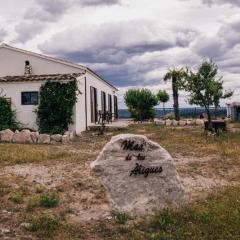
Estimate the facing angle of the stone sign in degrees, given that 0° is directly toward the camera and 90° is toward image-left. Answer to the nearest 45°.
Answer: approximately 0°

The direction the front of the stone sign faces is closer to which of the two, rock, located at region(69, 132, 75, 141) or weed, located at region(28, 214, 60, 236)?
the weed

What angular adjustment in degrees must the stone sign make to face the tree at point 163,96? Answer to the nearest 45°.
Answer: approximately 180°

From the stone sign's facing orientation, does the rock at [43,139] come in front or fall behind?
behind

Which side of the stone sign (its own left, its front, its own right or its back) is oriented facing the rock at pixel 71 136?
back

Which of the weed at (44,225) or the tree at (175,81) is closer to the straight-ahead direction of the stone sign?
the weed

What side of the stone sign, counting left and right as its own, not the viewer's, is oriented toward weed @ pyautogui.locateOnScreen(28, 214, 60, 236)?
right

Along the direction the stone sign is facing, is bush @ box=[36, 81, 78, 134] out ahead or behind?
behind

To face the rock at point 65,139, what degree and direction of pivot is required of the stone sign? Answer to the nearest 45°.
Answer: approximately 180°

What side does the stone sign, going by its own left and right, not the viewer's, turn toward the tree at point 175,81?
back

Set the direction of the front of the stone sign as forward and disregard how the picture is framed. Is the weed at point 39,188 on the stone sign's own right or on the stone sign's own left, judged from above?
on the stone sign's own right

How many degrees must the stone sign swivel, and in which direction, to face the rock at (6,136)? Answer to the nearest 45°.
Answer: approximately 135° to its right

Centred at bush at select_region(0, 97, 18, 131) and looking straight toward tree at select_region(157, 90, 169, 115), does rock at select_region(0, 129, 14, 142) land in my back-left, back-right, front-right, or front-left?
back-right

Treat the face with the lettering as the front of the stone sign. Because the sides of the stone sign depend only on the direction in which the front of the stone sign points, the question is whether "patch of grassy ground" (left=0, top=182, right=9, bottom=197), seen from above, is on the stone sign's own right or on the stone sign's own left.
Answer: on the stone sign's own right
